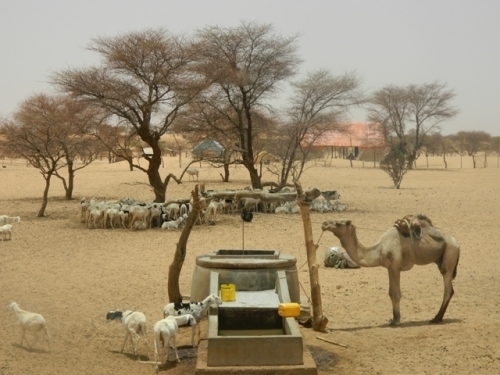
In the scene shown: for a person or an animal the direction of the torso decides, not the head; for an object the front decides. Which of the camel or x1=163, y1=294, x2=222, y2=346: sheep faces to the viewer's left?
the camel

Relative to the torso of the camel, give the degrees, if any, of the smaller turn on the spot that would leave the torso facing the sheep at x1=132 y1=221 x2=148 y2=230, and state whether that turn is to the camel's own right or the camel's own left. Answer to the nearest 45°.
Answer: approximately 45° to the camel's own right

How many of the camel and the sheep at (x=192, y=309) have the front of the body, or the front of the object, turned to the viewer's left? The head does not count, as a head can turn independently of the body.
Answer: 1

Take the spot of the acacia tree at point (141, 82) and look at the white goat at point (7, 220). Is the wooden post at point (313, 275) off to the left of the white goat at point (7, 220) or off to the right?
left

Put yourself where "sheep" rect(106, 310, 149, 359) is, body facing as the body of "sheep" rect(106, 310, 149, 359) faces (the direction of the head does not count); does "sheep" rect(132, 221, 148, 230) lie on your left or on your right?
on your right

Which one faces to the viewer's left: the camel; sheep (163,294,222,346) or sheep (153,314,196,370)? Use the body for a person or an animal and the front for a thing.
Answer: the camel

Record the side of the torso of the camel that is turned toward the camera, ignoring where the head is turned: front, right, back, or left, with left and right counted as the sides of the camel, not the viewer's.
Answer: left

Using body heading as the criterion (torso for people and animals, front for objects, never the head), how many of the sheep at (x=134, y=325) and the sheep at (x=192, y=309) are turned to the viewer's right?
1

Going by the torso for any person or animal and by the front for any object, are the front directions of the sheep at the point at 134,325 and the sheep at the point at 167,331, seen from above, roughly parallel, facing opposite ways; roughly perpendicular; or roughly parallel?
roughly perpendicular

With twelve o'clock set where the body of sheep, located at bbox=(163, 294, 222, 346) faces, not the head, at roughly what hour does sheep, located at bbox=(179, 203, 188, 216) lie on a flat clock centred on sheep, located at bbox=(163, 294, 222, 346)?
sheep, located at bbox=(179, 203, 188, 216) is roughly at 9 o'clock from sheep, located at bbox=(163, 294, 222, 346).

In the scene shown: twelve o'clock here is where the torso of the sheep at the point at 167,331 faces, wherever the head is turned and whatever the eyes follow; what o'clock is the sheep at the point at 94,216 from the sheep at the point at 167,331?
the sheep at the point at 94,216 is roughly at 10 o'clock from the sheep at the point at 167,331.

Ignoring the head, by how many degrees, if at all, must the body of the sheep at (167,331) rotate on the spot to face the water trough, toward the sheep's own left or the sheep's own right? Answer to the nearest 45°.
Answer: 0° — it already faces it

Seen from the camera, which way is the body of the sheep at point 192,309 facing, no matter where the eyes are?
to the viewer's right

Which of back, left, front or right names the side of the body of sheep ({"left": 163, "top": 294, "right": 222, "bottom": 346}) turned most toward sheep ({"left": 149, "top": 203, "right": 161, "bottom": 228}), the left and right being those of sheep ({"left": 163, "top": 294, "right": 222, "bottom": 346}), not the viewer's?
left

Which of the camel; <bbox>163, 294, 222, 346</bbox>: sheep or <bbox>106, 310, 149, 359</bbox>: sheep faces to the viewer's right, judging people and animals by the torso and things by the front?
<bbox>163, 294, 222, 346</bbox>: sheep
